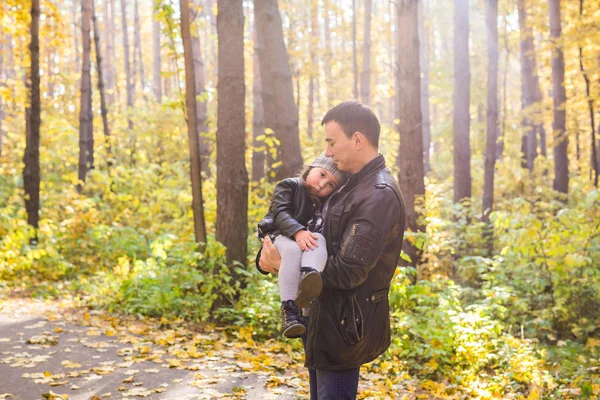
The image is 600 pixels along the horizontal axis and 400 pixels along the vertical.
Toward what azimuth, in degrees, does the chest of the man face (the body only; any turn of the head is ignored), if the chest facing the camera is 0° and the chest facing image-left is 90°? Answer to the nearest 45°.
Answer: approximately 90°

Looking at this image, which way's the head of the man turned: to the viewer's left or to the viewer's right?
to the viewer's left

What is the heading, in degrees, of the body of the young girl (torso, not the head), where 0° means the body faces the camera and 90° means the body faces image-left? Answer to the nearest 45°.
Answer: approximately 315°

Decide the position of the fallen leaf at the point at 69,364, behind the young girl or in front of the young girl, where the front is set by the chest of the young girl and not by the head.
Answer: behind

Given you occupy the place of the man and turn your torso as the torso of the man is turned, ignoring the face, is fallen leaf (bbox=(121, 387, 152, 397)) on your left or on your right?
on your right
